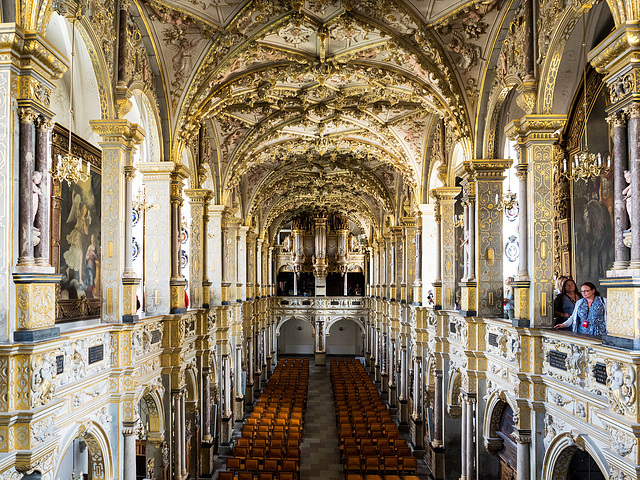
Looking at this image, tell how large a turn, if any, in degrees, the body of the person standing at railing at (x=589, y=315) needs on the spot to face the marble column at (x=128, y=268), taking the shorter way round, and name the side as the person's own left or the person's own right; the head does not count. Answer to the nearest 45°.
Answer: approximately 45° to the person's own right

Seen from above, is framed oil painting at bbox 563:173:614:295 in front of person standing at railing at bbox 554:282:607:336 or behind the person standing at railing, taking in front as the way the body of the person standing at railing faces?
behind
